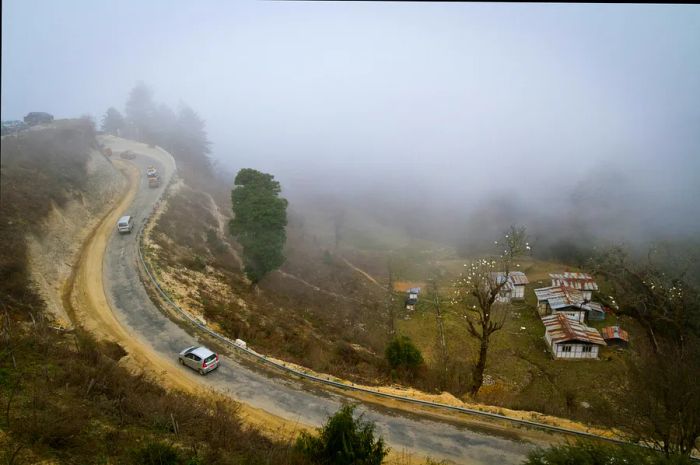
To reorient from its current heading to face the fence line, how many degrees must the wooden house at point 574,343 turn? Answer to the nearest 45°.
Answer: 0° — it already faces it

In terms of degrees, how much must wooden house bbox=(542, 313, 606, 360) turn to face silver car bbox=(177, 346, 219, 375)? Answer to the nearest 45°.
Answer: approximately 45° to its right

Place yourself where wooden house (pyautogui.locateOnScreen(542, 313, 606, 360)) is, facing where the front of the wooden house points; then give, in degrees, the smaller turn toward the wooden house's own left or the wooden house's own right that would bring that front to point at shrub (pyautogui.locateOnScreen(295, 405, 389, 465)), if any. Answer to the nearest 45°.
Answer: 0° — it already faces it

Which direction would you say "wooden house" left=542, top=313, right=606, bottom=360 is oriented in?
toward the camera

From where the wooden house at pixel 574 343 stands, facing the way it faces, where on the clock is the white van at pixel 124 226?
The white van is roughly at 2 o'clock from the wooden house.

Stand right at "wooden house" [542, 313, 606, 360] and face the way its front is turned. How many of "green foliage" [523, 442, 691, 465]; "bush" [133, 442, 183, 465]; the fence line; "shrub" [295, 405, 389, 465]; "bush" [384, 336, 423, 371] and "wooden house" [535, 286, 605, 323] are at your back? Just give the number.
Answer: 1

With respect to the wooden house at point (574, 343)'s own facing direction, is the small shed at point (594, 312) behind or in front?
behind
